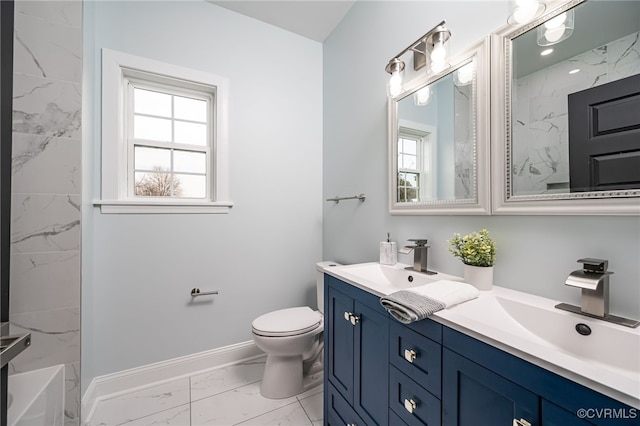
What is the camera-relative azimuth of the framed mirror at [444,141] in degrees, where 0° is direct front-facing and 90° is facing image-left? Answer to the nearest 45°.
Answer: approximately 45°

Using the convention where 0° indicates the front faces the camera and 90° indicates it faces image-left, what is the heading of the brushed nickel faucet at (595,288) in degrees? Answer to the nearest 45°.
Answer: approximately 45°
